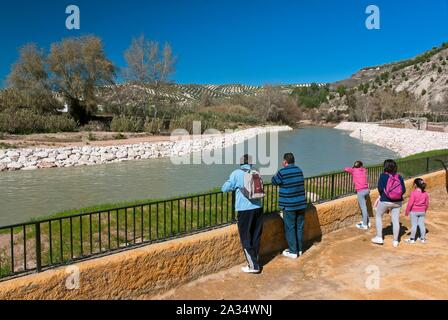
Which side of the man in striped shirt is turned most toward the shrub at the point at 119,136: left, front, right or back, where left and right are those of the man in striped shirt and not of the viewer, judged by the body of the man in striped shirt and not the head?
front

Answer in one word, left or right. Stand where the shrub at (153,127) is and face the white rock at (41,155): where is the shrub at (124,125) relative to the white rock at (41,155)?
right

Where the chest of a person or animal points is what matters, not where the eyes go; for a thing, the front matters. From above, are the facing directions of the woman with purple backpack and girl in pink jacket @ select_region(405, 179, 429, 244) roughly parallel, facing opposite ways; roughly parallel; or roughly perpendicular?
roughly parallel

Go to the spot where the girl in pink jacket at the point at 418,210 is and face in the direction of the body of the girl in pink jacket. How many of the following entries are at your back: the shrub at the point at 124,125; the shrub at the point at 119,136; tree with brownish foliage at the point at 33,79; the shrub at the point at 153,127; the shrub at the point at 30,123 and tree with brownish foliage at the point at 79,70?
0

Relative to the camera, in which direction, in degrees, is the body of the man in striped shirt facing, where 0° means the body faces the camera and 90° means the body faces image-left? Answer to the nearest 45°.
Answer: approximately 135°

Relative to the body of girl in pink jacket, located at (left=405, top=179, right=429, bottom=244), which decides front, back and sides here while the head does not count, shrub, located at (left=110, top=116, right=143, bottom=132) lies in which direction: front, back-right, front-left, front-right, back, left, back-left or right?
front

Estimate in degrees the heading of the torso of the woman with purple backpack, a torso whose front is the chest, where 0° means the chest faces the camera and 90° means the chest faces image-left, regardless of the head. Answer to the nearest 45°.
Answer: approximately 135°

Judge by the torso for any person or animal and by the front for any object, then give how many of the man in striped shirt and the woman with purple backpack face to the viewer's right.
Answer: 0

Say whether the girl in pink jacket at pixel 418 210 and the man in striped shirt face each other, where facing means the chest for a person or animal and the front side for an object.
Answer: no

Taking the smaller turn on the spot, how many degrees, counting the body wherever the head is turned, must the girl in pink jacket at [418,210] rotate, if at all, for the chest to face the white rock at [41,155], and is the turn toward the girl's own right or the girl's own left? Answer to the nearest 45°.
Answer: approximately 45° to the girl's own left

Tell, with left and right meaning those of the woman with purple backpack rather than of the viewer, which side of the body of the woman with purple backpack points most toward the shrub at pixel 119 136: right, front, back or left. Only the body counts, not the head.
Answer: front

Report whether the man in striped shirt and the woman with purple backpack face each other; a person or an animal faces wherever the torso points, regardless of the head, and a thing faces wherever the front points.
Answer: no

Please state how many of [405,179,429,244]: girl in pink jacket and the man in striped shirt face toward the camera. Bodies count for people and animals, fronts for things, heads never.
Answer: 0

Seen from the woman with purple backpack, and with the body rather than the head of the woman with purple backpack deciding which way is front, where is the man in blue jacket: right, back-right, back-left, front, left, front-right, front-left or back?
left

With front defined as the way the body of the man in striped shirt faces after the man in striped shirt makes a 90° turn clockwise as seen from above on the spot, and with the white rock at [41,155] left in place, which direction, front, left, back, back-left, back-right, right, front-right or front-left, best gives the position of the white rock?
left

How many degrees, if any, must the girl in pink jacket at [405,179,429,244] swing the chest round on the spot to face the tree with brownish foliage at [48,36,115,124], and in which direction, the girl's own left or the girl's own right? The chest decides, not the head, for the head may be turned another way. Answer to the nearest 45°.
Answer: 0° — they already face it

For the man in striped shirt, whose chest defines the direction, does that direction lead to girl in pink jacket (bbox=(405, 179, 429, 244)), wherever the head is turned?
no

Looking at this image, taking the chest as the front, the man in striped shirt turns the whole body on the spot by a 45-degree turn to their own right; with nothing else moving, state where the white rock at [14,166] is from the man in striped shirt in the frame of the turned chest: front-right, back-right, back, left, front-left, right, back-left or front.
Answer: front-left

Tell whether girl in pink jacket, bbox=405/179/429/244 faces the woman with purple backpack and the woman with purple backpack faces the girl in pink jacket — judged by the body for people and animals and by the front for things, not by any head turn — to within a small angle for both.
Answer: no

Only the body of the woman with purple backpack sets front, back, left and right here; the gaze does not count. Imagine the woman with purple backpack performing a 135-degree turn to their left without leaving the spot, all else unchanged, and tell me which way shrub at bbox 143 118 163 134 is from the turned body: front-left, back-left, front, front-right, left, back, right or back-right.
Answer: back-right
